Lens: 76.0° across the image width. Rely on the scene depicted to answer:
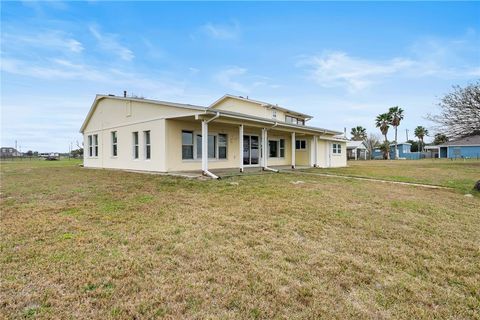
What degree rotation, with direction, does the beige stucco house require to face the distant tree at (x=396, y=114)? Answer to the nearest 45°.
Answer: approximately 90° to its left

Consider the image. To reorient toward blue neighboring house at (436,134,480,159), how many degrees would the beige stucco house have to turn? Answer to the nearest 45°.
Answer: approximately 90° to its left

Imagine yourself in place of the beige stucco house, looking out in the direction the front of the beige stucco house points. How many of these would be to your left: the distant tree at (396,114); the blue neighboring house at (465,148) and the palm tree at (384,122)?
3

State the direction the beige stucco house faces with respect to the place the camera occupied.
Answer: facing the viewer and to the right of the viewer

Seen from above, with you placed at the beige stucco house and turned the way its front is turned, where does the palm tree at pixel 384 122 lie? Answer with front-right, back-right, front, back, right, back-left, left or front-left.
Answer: left

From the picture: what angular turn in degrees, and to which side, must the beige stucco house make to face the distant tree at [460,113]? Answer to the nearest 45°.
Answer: approximately 45° to its left
